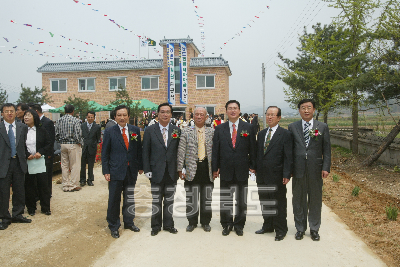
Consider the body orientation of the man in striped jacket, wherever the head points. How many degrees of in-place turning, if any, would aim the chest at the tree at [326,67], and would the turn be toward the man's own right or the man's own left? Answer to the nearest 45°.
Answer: approximately 135° to the man's own left

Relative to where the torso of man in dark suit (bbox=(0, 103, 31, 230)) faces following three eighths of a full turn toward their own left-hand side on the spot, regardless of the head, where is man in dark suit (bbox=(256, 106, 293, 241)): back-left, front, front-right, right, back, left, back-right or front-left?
right

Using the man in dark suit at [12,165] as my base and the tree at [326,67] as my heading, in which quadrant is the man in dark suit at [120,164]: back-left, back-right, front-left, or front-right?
front-right

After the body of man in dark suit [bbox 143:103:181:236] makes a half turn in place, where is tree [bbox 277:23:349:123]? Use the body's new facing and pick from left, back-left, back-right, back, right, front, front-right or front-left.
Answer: front-right

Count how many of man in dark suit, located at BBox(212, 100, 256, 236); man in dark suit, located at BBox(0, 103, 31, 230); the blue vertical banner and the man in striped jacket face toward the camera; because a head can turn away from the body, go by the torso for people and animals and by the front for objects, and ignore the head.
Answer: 4

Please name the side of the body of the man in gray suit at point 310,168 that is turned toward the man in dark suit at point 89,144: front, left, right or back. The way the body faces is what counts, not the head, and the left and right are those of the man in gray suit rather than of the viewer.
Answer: right

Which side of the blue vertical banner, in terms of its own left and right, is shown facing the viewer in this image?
front

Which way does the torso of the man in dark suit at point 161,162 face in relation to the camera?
toward the camera

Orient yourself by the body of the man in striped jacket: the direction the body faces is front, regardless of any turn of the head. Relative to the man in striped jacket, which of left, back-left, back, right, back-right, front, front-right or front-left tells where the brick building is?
back

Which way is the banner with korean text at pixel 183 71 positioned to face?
toward the camera

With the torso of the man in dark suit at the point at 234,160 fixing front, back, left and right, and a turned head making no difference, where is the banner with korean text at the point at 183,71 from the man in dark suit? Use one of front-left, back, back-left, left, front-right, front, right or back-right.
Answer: back

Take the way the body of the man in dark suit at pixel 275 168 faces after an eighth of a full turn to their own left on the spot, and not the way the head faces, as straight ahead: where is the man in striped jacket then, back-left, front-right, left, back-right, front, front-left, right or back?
right

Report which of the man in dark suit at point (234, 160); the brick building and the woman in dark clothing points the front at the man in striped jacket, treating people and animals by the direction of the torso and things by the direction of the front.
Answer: the brick building

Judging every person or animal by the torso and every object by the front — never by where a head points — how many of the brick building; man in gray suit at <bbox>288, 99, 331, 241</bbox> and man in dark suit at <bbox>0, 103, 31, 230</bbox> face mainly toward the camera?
3

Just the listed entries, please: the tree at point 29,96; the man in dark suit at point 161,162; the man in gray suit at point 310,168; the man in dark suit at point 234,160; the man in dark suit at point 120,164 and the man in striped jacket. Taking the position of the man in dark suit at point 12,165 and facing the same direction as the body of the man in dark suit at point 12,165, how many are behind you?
1

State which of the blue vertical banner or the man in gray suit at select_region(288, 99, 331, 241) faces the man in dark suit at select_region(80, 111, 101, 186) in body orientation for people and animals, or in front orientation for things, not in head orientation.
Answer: the blue vertical banner

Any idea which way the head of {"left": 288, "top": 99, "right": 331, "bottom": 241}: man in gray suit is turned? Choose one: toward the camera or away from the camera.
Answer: toward the camera
